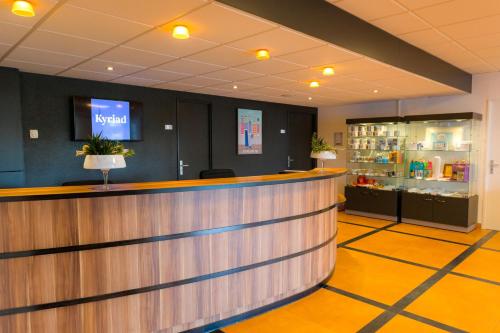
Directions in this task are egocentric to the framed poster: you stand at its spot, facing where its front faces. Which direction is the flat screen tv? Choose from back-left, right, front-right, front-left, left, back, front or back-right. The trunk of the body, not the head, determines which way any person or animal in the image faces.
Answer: right

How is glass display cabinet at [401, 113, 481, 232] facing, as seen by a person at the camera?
facing the viewer and to the left of the viewer

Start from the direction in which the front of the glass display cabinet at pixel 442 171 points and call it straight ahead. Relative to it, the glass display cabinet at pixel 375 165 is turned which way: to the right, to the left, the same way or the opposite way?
the same way

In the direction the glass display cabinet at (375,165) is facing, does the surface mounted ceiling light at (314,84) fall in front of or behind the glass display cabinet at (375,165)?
in front

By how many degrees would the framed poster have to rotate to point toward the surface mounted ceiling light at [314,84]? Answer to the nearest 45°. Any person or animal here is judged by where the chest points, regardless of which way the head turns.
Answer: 0° — it already faces it

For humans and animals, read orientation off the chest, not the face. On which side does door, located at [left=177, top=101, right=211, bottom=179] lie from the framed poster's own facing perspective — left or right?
on its right

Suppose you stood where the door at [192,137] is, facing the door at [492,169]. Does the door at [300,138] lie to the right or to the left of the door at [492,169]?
left

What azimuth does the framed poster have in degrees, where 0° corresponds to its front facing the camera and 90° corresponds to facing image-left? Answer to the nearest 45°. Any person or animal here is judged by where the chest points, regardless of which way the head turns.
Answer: approximately 315°

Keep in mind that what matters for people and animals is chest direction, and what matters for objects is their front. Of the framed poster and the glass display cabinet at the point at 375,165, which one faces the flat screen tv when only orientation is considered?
the glass display cabinet

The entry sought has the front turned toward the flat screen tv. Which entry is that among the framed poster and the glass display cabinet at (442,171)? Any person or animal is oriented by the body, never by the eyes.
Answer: the glass display cabinet

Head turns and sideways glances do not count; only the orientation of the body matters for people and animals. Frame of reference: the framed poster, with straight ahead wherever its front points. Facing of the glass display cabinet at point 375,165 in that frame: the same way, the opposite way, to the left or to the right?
to the right

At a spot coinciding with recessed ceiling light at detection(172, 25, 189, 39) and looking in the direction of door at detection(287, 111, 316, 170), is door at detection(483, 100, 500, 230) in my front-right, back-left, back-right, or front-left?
front-right

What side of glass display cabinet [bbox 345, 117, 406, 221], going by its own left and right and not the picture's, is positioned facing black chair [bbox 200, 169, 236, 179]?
front

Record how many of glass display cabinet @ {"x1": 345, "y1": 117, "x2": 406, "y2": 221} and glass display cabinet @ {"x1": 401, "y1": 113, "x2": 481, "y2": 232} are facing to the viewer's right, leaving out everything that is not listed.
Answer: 0
